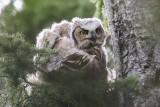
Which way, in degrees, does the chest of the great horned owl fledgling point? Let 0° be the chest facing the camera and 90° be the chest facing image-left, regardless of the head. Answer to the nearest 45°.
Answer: approximately 315°
